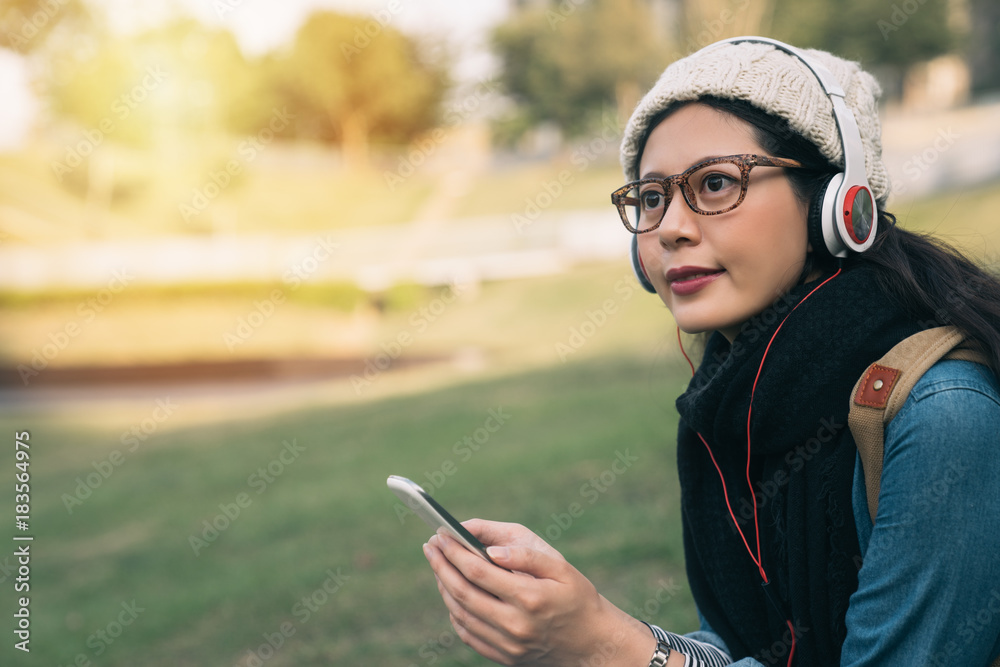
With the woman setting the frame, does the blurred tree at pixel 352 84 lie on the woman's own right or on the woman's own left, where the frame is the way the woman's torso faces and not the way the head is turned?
on the woman's own right

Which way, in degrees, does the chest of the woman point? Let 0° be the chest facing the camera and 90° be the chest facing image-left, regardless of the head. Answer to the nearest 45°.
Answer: approximately 45°

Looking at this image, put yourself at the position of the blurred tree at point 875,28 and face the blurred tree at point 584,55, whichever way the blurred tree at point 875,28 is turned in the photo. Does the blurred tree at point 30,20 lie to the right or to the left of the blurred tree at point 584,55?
left

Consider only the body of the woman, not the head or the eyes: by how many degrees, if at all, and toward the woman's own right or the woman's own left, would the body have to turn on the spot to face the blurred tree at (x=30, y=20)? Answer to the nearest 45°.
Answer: approximately 90° to the woman's own right

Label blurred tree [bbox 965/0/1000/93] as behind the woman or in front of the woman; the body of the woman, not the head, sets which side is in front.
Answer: behind

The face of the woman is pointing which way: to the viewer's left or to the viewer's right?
to the viewer's left

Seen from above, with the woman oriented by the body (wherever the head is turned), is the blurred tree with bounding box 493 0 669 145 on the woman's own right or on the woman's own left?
on the woman's own right

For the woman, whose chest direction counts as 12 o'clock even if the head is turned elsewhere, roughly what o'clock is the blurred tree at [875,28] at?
The blurred tree is roughly at 5 o'clock from the woman.
